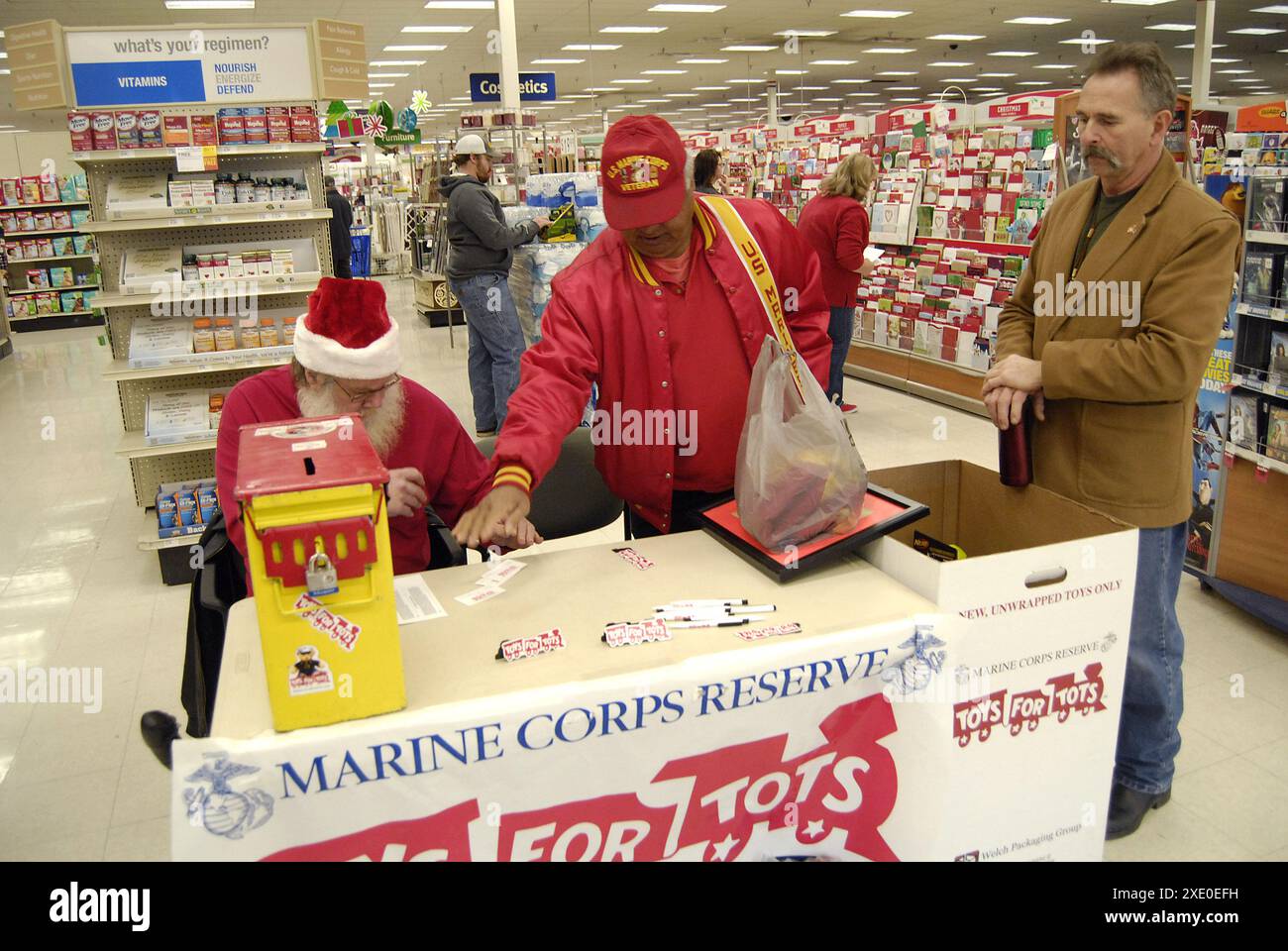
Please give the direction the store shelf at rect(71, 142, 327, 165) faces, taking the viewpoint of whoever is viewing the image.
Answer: facing the viewer

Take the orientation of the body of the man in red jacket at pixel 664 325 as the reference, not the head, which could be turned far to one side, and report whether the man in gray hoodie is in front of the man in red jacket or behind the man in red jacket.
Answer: behind

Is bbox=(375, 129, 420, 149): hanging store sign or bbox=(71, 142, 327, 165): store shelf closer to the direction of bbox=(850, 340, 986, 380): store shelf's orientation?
the store shelf

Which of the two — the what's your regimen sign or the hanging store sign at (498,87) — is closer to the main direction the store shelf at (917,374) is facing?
the what's your regimen sign

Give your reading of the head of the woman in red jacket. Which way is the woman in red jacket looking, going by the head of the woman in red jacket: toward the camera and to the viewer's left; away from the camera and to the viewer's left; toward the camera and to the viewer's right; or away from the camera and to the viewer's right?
away from the camera and to the viewer's right

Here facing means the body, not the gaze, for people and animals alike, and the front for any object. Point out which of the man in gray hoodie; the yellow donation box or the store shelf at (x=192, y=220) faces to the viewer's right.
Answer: the man in gray hoodie

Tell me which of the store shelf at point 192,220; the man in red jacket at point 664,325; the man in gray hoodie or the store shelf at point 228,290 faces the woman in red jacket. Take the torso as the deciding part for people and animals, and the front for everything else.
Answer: the man in gray hoodie

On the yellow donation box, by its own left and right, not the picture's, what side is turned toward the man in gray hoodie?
back

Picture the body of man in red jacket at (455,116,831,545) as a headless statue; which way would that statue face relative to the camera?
toward the camera

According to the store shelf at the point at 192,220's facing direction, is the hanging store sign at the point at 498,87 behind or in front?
behind

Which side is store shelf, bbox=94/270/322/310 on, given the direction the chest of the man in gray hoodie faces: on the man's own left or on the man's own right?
on the man's own right

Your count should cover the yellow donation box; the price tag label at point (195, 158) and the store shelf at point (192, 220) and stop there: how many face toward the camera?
3
